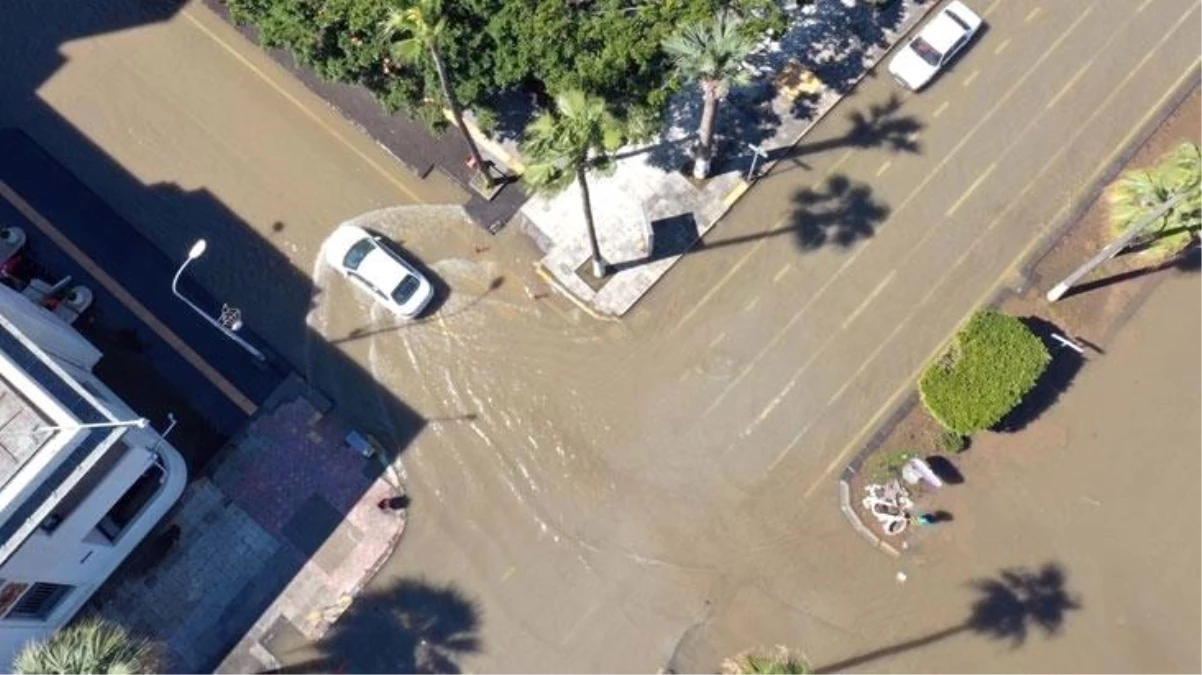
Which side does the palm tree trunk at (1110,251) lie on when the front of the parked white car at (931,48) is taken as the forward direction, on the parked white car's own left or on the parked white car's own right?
on the parked white car's own left

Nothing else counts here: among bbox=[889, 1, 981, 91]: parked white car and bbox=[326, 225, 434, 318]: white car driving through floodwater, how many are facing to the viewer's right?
0

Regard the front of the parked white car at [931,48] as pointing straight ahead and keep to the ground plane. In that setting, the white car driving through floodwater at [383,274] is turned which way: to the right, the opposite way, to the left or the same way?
to the right

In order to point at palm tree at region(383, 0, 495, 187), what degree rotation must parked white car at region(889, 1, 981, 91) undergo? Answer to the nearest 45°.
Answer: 0° — it already faces it

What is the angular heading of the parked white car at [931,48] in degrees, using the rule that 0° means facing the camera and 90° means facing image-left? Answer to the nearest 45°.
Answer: approximately 45°

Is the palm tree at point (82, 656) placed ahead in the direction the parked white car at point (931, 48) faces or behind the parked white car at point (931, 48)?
ahead

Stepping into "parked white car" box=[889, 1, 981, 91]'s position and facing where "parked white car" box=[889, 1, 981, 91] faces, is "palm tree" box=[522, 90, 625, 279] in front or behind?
in front

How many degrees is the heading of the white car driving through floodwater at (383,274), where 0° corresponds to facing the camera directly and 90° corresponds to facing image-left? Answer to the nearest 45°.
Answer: approximately 135°

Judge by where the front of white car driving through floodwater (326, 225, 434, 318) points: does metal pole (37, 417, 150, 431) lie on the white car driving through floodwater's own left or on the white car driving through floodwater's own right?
on the white car driving through floodwater's own left
